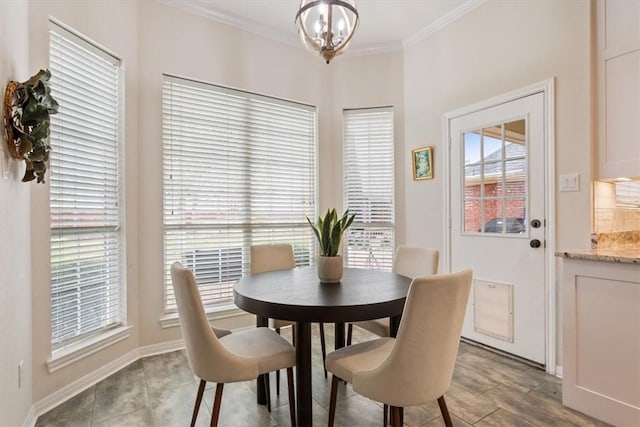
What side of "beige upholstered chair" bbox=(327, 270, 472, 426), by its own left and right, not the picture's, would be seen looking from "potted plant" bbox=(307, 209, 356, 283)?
front

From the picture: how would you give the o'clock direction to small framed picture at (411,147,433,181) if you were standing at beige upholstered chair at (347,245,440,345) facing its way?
The small framed picture is roughly at 5 o'clock from the beige upholstered chair.

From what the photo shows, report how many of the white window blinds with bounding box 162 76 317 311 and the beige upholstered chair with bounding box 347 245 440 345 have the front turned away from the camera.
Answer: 0

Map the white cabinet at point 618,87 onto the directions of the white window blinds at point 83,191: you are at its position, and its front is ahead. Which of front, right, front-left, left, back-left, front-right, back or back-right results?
front

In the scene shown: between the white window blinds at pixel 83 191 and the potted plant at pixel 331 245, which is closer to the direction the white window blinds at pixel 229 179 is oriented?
the potted plant

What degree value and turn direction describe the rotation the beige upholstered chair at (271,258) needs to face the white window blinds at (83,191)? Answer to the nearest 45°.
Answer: approximately 135° to its right

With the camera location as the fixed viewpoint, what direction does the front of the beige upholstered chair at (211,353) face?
facing away from the viewer and to the right of the viewer

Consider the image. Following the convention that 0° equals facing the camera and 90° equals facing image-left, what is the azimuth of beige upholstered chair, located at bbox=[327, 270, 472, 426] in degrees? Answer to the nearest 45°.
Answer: approximately 135°

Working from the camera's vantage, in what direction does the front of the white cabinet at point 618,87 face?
facing the viewer and to the left of the viewer

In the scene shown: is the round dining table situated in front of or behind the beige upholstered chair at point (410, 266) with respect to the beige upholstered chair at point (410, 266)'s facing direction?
in front

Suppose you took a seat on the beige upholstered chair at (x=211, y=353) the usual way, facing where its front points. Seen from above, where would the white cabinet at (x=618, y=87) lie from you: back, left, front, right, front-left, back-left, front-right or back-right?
front-right

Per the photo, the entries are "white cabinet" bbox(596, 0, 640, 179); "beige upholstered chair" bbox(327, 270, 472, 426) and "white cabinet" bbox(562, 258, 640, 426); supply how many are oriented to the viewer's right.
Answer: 0

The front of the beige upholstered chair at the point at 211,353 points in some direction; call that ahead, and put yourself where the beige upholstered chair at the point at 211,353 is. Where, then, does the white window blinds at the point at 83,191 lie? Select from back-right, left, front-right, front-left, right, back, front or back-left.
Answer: left

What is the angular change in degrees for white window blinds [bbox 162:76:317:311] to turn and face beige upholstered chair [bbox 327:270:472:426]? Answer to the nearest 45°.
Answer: approximately 45° to its right

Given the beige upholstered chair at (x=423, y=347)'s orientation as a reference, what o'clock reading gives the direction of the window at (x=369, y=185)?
The window is roughly at 1 o'clock from the beige upholstered chair.

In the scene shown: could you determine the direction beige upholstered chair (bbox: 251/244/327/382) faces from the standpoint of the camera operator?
facing the viewer and to the right of the viewer

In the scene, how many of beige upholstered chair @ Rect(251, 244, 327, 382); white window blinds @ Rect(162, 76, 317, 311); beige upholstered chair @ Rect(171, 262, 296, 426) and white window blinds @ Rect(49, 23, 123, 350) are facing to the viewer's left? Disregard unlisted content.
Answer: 0

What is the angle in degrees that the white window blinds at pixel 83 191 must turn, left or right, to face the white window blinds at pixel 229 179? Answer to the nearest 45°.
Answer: approximately 45° to its left
